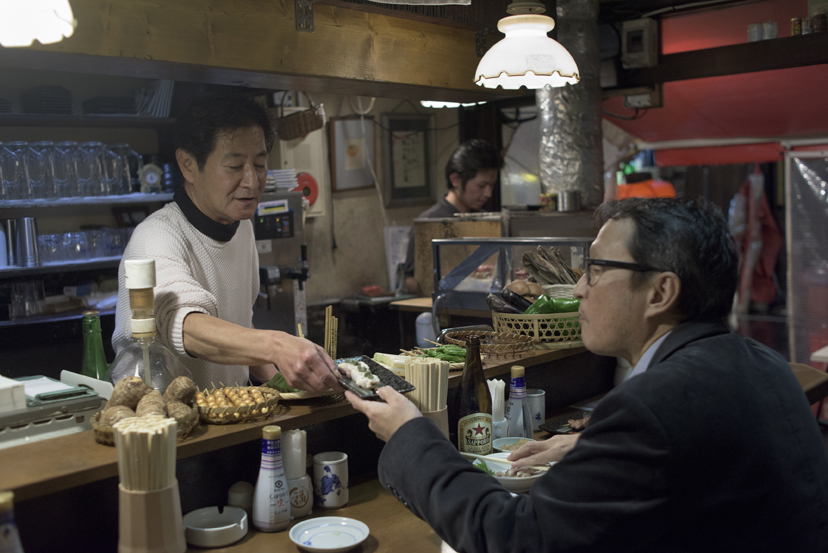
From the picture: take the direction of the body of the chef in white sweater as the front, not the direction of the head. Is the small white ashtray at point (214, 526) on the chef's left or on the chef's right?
on the chef's right

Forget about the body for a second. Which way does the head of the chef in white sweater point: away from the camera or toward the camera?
toward the camera

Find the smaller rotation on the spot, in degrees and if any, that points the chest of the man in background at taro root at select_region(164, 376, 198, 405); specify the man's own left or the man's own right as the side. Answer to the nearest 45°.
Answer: approximately 45° to the man's own right

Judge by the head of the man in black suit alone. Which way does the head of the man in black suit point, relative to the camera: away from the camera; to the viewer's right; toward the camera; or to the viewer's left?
to the viewer's left

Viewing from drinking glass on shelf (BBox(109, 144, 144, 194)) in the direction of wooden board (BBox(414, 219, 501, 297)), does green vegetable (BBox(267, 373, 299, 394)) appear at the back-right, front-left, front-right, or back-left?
front-right

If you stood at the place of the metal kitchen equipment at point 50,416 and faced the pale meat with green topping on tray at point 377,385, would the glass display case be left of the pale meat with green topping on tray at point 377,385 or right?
left

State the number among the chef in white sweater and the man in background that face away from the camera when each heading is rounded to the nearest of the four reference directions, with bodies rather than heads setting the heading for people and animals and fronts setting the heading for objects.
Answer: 0

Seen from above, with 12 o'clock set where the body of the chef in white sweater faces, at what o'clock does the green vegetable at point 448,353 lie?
The green vegetable is roughly at 11 o'clock from the chef in white sweater.

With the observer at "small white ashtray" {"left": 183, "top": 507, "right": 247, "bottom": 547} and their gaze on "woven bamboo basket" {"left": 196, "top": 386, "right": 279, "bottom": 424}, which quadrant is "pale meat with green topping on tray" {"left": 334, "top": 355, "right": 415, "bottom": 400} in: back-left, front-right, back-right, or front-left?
front-right

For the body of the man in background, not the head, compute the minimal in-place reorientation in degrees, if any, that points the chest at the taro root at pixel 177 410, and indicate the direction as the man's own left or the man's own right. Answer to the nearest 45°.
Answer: approximately 45° to the man's own right

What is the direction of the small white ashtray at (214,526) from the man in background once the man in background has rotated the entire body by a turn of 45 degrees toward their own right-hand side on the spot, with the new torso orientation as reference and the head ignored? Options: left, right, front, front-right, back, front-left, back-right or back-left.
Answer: front

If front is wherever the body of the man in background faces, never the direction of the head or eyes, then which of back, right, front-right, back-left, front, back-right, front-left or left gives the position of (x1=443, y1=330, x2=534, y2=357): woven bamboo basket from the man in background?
front-right

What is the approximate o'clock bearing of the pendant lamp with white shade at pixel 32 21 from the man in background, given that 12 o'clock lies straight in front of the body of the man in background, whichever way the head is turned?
The pendant lamp with white shade is roughly at 2 o'clock from the man in background.

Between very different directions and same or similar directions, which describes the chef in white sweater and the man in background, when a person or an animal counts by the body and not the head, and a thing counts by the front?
same or similar directions

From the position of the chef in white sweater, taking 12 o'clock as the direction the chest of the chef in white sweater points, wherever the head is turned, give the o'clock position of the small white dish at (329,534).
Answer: The small white dish is roughly at 1 o'clock from the chef in white sweater.

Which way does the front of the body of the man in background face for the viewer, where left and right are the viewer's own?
facing the viewer and to the right of the viewer
